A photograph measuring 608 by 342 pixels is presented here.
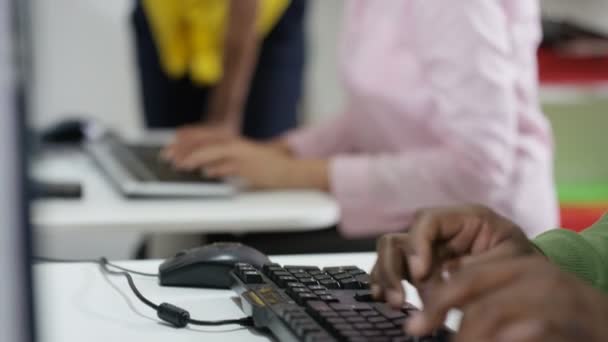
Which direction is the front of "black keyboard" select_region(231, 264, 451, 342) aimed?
to the viewer's right

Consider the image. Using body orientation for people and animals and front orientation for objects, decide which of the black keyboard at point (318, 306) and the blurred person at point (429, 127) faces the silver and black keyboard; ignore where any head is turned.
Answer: the blurred person

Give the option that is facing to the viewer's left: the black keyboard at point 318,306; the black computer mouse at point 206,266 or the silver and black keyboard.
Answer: the black computer mouse

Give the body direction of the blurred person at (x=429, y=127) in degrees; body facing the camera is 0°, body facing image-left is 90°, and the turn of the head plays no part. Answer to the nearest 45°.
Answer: approximately 90°

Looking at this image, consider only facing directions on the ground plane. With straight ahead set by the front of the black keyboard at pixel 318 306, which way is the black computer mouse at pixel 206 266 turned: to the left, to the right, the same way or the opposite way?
the opposite way

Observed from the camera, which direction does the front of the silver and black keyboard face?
facing to the right of the viewer

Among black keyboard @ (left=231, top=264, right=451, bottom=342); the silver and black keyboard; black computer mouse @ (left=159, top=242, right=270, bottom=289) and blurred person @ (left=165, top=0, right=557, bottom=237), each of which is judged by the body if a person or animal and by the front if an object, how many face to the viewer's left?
2

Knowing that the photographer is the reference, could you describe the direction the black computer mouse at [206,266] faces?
facing to the left of the viewer

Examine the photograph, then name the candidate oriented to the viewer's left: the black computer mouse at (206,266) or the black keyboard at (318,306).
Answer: the black computer mouse

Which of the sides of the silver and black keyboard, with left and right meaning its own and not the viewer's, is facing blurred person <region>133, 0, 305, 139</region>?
left

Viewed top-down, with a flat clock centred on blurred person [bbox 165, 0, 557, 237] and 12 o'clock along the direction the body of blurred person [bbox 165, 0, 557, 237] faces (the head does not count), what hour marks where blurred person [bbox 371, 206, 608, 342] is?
blurred person [bbox 371, 206, 608, 342] is roughly at 9 o'clock from blurred person [bbox 165, 0, 557, 237].
